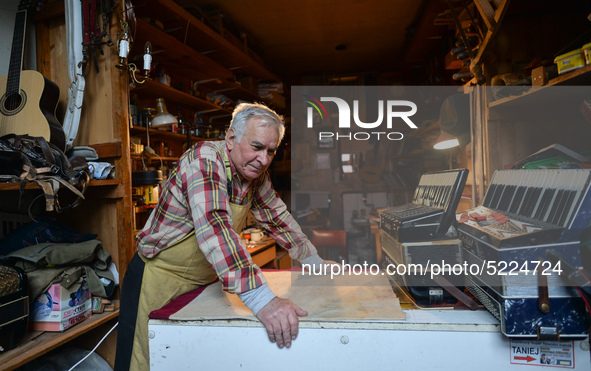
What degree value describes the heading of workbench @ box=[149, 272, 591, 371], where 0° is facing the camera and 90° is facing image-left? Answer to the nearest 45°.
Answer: approximately 0°

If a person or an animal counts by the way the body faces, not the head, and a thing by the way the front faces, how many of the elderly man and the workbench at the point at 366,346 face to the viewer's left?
0

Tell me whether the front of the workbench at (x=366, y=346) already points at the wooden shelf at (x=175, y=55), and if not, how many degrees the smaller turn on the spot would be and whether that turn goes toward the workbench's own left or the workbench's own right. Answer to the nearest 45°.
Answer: approximately 135° to the workbench's own right

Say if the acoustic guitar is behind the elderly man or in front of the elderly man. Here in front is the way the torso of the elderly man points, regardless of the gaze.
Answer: behind

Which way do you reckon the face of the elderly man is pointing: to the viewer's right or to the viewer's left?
to the viewer's right

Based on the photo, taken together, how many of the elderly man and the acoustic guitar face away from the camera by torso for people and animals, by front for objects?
0

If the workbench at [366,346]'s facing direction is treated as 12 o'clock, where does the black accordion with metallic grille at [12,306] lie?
The black accordion with metallic grille is roughly at 3 o'clock from the workbench.
